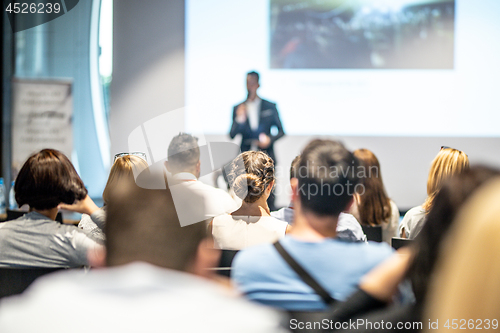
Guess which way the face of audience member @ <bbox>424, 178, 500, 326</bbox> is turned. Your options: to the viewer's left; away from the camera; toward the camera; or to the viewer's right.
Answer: away from the camera

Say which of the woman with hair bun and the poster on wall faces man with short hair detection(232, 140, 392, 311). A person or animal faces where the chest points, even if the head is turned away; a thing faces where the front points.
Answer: the poster on wall

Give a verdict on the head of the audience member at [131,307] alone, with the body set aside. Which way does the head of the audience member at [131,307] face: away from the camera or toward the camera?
away from the camera

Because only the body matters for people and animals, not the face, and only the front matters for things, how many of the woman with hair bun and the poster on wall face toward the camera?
1

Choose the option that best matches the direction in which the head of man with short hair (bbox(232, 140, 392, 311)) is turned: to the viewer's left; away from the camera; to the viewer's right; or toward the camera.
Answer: away from the camera

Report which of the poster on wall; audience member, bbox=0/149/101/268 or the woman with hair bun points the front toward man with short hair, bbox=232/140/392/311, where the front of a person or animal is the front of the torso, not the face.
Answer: the poster on wall

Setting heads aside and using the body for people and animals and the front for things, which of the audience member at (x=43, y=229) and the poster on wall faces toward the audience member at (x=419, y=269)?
the poster on wall

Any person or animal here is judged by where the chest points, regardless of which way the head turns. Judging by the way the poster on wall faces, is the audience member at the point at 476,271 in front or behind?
in front

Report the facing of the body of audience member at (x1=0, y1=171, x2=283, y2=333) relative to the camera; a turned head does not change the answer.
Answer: away from the camera

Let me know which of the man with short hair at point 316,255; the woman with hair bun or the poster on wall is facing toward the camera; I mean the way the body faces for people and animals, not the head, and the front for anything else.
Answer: the poster on wall

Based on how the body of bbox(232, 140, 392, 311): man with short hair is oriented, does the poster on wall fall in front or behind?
in front

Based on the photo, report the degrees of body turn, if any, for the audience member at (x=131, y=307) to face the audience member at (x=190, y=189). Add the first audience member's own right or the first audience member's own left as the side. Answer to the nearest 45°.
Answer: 0° — they already face them

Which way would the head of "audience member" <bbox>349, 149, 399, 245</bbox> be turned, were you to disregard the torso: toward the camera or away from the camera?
away from the camera

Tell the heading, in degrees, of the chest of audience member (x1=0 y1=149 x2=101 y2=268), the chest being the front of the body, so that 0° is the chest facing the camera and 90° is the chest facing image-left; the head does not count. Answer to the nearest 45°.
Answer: approximately 225°

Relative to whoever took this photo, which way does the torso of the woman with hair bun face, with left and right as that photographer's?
facing away from the viewer

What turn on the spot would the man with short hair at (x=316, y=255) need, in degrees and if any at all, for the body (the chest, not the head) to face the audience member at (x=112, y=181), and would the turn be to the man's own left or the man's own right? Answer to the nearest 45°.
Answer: approximately 45° to the man's own left
